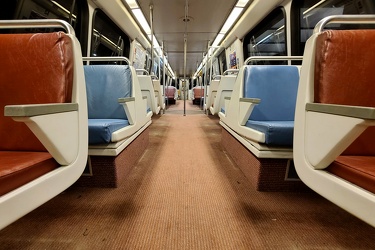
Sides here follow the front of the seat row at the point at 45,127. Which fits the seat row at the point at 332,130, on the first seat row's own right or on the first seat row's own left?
on the first seat row's own left

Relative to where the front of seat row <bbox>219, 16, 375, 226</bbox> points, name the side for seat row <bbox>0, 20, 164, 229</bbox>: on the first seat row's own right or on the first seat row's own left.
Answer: on the first seat row's own right

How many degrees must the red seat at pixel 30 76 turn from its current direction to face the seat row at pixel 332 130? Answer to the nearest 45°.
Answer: approximately 90° to its left

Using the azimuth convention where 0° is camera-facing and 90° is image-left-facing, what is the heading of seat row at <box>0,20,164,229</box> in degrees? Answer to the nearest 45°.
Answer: approximately 45°

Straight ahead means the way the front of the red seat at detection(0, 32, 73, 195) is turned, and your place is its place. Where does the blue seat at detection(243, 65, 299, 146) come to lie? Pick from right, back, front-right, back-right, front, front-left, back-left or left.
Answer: back-left

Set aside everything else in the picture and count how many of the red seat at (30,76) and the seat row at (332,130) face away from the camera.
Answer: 0

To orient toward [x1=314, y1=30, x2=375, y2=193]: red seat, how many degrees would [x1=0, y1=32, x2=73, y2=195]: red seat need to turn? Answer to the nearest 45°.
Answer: approximately 90° to its left

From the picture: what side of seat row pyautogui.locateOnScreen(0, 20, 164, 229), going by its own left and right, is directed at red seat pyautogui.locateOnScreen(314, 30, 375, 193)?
left

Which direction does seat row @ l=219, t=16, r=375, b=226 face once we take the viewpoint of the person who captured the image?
facing the viewer and to the right of the viewer

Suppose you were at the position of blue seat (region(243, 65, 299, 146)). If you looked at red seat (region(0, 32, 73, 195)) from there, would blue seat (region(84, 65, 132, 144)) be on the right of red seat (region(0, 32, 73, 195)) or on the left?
right

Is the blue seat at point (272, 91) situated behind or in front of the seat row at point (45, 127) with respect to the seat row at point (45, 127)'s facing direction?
behind

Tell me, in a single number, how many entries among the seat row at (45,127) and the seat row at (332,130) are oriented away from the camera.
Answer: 0

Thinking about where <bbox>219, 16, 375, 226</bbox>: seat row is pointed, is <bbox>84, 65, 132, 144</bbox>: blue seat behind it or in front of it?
behind
